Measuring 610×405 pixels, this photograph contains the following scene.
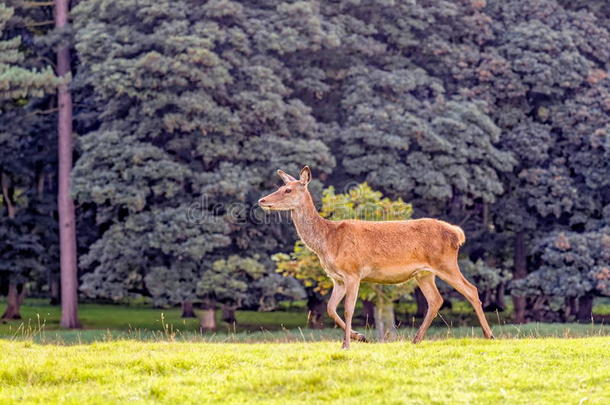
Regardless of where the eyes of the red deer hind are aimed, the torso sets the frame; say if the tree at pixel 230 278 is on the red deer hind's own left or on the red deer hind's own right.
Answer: on the red deer hind's own right

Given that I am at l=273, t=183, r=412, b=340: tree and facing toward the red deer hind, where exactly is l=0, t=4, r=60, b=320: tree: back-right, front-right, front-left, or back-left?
back-right

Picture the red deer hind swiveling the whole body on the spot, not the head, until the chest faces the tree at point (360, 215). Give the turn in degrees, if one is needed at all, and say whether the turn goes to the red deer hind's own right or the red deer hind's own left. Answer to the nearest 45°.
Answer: approximately 90° to the red deer hind's own right

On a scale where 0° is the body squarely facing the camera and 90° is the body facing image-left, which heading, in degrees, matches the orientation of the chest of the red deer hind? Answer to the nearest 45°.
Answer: approximately 90°

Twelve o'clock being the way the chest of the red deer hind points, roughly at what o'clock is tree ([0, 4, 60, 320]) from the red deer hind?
The tree is roughly at 2 o'clock from the red deer hind.

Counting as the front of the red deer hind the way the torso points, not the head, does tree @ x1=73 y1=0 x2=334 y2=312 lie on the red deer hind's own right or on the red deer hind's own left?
on the red deer hind's own right
